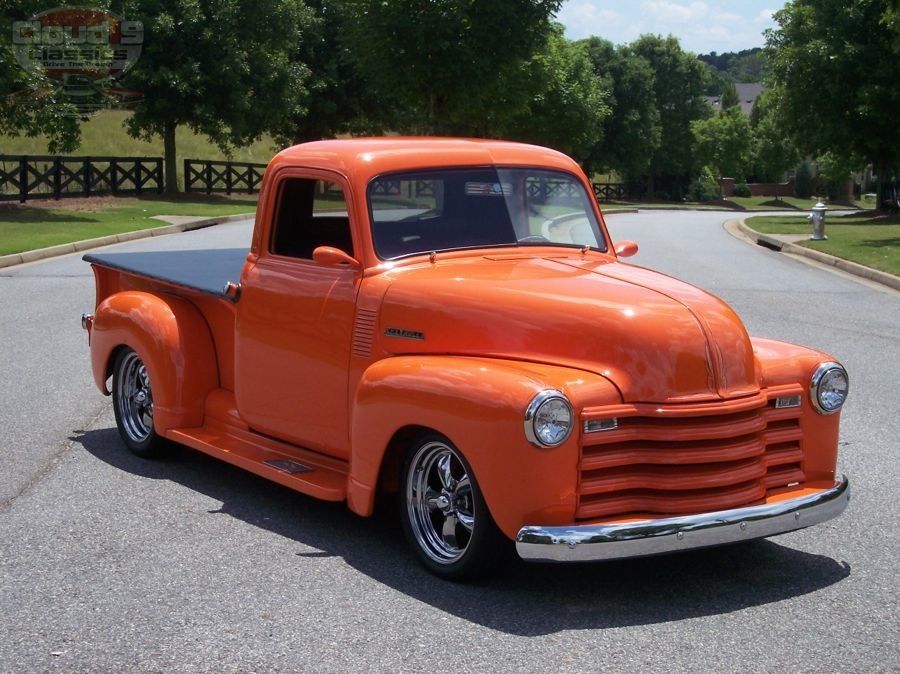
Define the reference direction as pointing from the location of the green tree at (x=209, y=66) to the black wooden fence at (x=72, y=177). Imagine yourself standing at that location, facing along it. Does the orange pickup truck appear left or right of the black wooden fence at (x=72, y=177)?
left

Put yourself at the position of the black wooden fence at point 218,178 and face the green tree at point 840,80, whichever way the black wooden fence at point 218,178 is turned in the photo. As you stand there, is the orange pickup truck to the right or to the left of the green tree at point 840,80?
right

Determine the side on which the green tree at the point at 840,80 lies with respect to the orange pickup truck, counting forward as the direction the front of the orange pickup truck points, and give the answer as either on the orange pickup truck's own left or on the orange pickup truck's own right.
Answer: on the orange pickup truck's own left

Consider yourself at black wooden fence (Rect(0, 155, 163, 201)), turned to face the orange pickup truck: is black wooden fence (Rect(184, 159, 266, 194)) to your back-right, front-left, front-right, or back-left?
back-left

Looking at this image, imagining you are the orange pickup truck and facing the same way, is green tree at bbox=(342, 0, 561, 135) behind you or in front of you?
behind

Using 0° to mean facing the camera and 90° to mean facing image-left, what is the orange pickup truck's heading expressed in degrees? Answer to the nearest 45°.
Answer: approximately 315°

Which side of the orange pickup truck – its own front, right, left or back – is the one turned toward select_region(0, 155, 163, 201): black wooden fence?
back

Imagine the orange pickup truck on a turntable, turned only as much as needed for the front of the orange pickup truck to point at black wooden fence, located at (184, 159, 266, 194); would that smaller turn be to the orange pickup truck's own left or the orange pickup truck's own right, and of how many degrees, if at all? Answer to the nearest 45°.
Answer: approximately 135° to the orange pickup truck's own left
